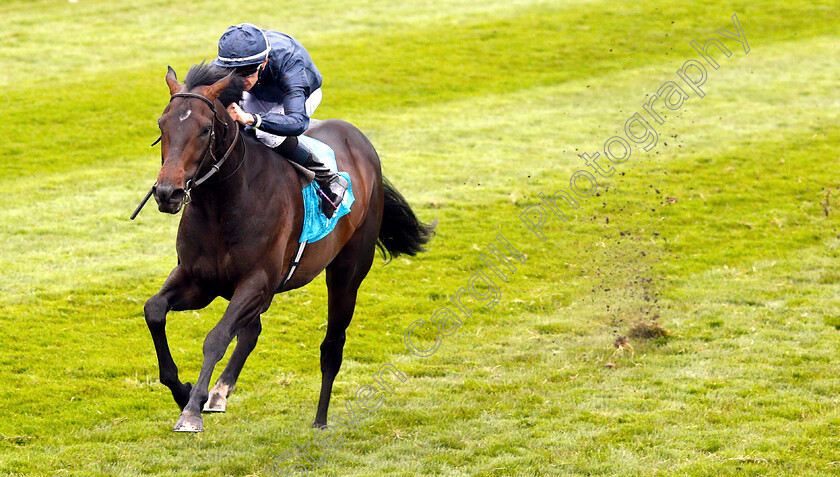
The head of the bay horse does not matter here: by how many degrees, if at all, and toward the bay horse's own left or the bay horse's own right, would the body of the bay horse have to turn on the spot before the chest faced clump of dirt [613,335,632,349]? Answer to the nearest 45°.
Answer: approximately 180°

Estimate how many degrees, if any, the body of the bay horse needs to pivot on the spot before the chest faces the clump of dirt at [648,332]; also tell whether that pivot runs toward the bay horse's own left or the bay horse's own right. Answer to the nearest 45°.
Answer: approximately 180°

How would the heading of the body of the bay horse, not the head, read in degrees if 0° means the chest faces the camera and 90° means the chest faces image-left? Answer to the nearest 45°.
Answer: approximately 45°

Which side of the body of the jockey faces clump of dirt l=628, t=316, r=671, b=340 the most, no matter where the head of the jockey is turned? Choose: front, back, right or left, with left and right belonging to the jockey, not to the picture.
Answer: back
